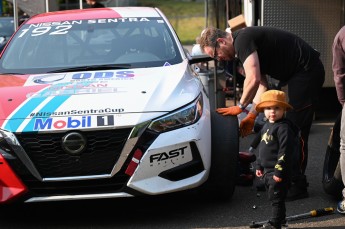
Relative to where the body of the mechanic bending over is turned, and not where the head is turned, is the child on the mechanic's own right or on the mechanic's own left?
on the mechanic's own left

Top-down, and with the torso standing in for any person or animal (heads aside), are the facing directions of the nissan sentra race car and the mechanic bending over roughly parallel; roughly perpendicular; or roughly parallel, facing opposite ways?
roughly perpendicular

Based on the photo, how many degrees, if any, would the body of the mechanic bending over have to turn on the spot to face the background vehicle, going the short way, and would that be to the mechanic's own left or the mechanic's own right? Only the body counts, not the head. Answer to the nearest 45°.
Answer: approximately 45° to the mechanic's own right

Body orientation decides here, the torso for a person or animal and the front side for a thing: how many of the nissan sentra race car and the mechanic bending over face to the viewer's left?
1

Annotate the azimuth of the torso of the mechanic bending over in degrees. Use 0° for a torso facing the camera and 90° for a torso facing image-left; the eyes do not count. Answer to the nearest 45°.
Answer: approximately 90°

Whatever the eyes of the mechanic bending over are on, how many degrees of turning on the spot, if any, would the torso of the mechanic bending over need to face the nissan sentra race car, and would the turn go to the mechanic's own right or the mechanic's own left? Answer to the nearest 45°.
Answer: approximately 45° to the mechanic's own left
